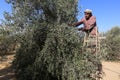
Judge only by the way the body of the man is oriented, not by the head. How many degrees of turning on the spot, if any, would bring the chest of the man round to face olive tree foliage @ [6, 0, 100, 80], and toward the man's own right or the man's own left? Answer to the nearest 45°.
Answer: approximately 45° to the man's own right

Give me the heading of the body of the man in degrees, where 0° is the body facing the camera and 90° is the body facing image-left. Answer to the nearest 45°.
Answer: approximately 45°
